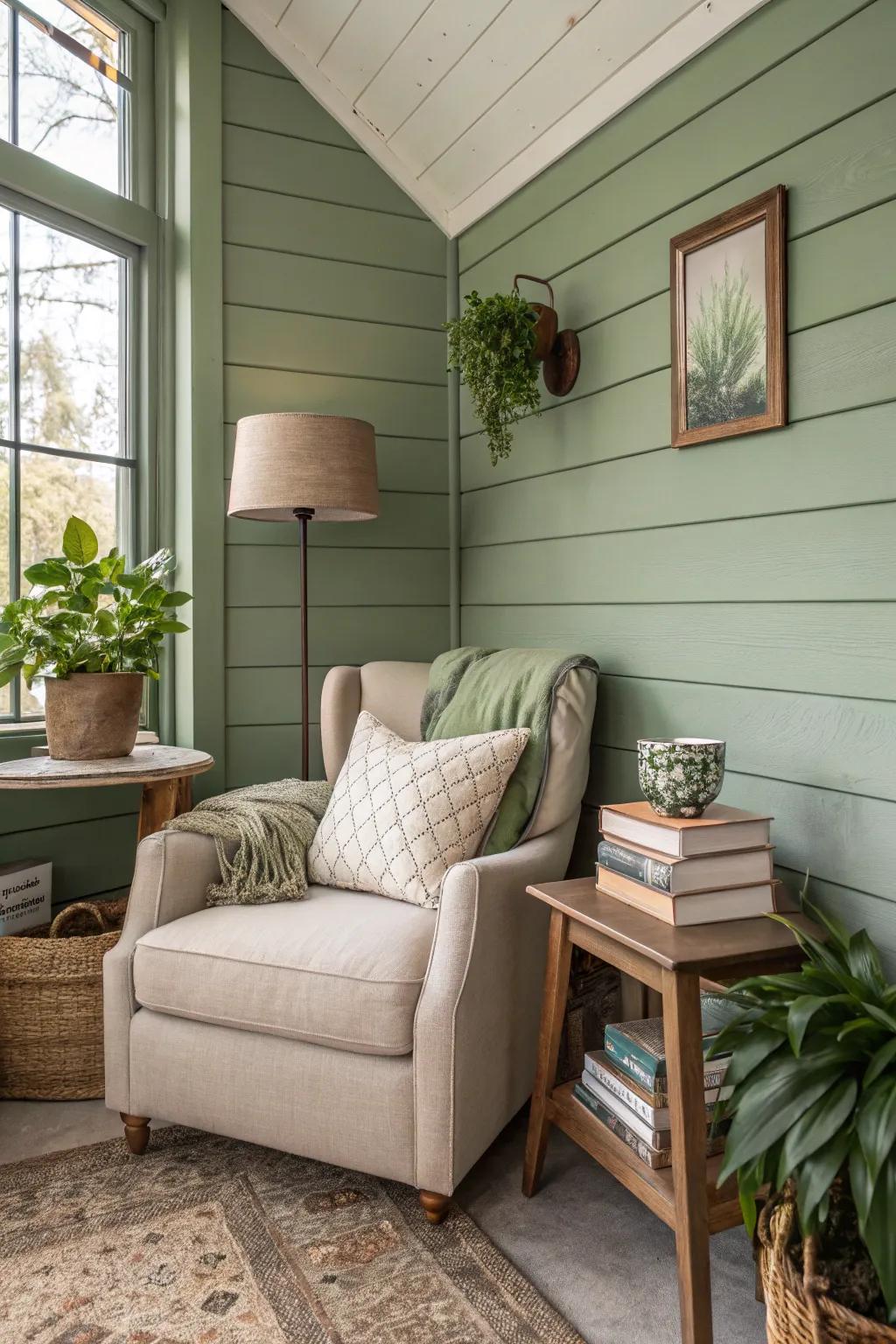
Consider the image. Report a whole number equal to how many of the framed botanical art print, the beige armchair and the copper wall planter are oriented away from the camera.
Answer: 0

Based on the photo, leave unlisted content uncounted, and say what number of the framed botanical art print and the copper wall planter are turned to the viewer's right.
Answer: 0

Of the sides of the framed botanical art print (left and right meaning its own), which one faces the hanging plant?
right

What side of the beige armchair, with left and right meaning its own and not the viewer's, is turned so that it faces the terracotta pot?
right

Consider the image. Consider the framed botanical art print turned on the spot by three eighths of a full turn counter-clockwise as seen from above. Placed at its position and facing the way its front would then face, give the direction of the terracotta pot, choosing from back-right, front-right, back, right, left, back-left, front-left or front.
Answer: back

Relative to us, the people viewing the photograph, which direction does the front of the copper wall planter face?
facing the viewer and to the left of the viewer

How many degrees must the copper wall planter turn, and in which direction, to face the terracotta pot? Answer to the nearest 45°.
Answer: approximately 45° to its right

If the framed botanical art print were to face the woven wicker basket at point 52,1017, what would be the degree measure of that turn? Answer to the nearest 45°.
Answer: approximately 45° to its right
